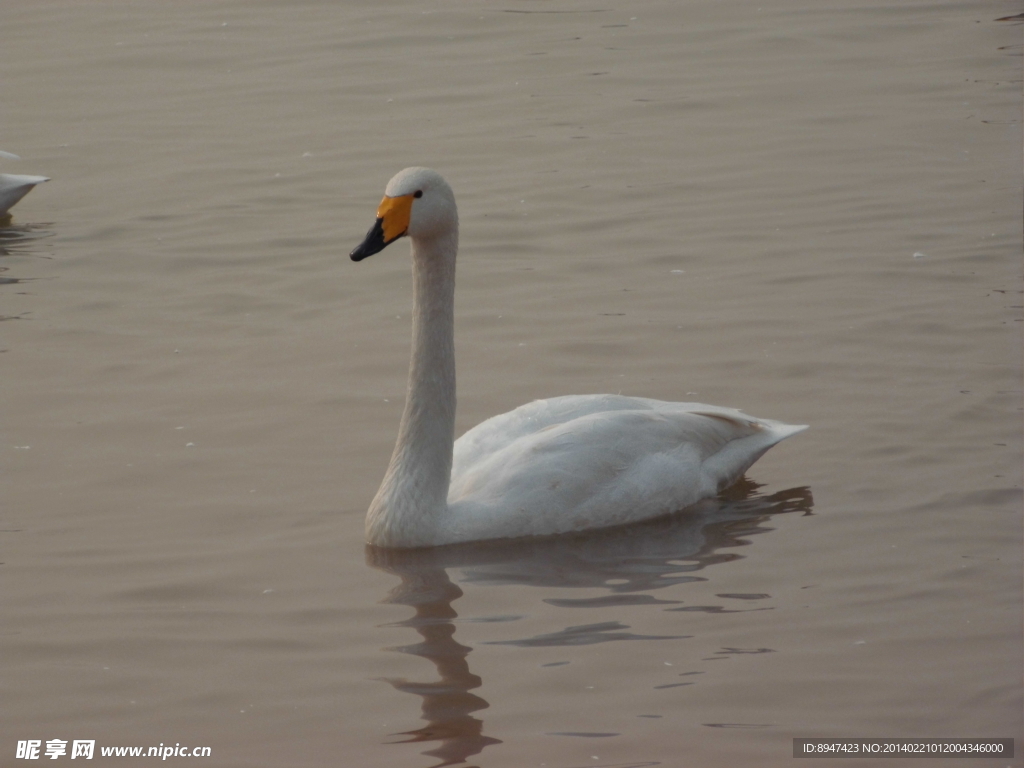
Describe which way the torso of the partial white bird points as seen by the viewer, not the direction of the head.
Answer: to the viewer's left

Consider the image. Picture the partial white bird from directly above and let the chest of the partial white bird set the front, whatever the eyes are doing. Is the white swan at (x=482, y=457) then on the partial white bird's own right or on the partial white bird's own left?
on the partial white bird's own left
